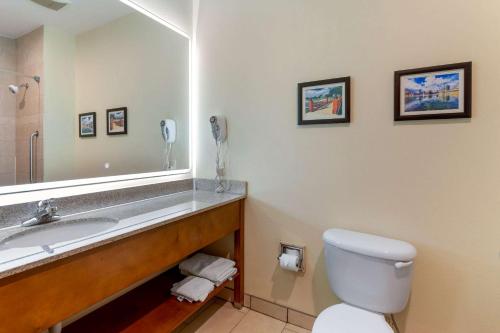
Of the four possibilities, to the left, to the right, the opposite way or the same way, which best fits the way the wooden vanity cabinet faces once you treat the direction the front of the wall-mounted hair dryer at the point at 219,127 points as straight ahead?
to the left

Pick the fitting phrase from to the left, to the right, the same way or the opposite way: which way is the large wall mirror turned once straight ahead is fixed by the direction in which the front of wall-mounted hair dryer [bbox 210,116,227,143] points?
to the left

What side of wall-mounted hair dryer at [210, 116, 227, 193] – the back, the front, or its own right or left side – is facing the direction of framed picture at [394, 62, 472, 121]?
left

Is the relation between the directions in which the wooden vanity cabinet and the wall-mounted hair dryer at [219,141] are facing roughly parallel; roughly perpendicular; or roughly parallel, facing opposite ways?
roughly perpendicular

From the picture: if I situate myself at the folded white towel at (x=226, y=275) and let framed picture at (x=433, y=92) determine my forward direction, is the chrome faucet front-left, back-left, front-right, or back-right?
back-right

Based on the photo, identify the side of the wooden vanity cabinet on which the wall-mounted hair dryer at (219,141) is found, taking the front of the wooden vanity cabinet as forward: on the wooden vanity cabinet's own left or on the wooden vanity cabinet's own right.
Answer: on the wooden vanity cabinet's own left

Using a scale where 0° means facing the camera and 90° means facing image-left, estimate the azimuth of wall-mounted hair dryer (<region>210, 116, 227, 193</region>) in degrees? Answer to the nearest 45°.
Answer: approximately 45°

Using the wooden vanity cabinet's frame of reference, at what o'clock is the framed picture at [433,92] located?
The framed picture is roughly at 11 o'clock from the wooden vanity cabinet.

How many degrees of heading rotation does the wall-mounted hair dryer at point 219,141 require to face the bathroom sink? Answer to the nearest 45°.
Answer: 0° — it already faces it
